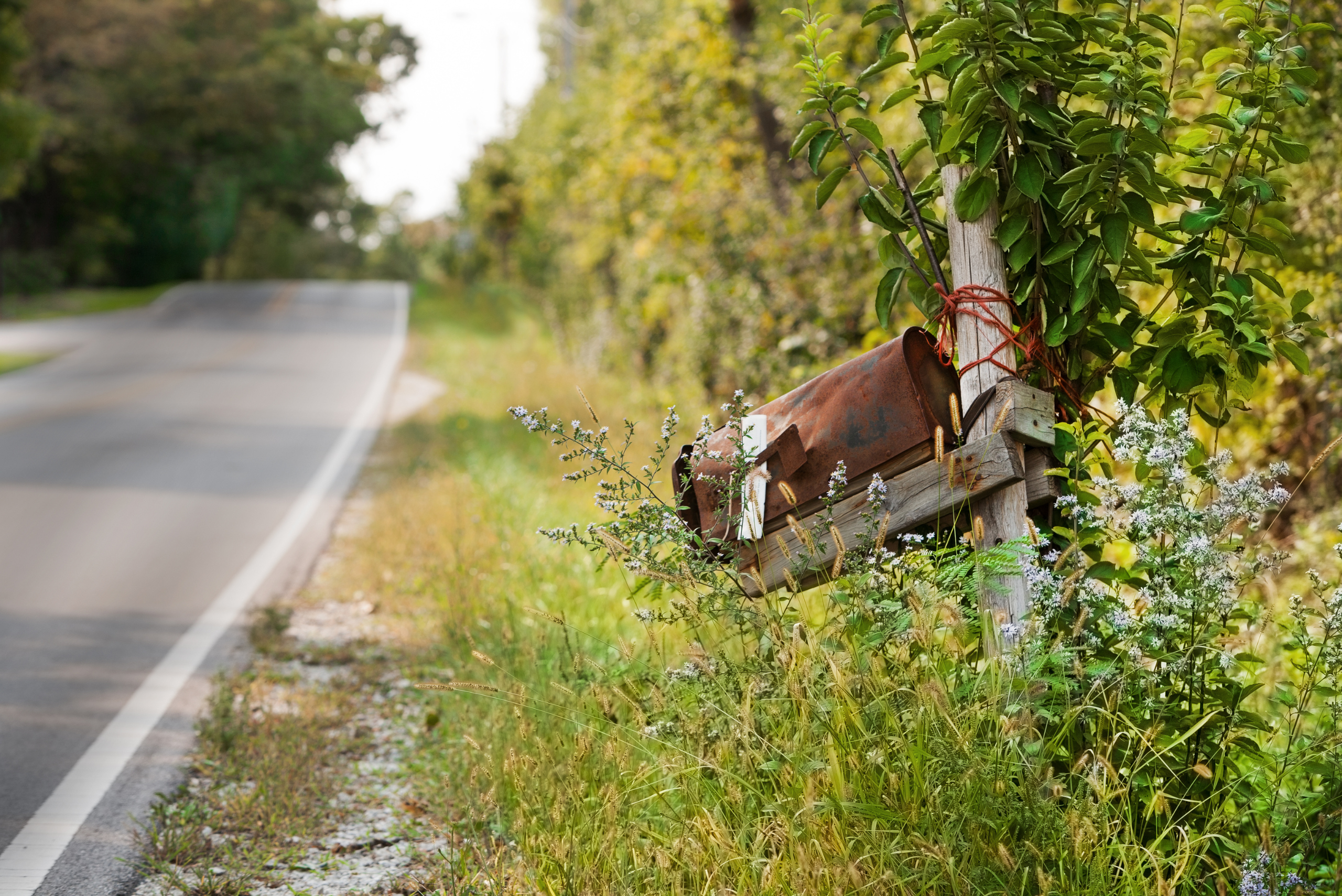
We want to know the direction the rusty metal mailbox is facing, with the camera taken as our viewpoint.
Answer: facing away from the viewer and to the left of the viewer

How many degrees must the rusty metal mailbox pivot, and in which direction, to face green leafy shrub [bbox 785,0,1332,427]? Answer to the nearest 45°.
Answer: approximately 135° to its right

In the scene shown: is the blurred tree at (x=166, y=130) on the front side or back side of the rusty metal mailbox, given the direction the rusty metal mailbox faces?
on the front side

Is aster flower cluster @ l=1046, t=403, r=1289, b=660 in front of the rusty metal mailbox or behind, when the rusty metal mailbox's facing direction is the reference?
behind
